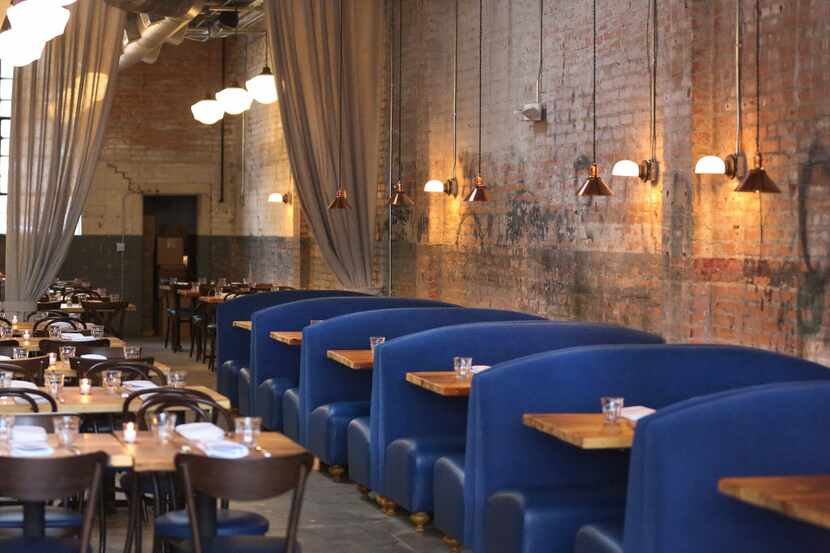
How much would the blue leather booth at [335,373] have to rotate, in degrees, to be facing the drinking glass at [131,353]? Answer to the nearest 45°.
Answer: approximately 90° to its right

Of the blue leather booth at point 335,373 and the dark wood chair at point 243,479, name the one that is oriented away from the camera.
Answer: the dark wood chair

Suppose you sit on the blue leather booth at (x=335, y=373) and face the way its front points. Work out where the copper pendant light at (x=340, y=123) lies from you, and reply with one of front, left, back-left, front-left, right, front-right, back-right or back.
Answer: back-left

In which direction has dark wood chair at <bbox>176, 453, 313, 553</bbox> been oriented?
away from the camera

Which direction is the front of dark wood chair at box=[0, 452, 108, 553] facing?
away from the camera

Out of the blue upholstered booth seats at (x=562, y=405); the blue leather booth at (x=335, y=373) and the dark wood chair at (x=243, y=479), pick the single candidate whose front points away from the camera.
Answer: the dark wood chair

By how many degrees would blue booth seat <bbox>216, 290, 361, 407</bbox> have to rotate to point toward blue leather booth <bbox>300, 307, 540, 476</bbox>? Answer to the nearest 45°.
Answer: approximately 45° to its right

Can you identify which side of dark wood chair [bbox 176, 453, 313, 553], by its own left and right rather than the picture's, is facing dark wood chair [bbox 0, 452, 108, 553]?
left
